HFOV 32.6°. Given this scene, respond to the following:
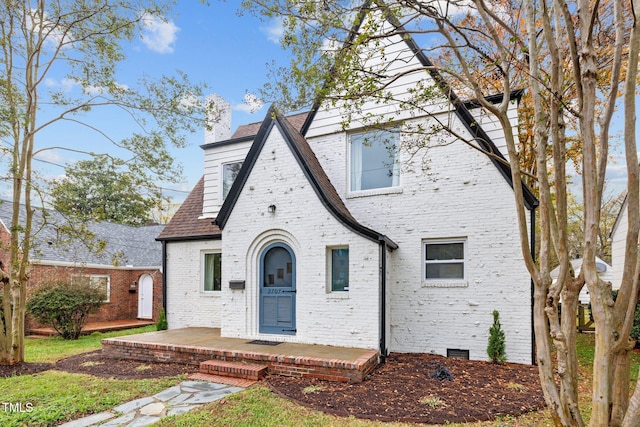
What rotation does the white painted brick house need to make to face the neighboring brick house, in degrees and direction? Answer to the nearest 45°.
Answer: approximately 135° to its right

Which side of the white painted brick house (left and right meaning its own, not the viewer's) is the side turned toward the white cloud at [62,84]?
right

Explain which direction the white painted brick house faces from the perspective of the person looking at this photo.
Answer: facing the viewer
